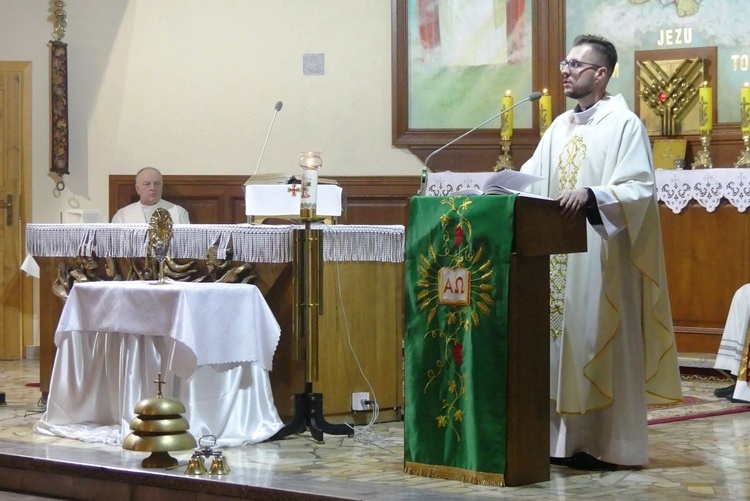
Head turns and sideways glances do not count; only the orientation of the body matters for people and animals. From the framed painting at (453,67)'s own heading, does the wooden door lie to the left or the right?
on its right

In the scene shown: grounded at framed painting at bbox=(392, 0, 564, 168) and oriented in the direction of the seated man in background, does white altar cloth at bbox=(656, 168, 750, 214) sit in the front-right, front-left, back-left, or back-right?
back-left

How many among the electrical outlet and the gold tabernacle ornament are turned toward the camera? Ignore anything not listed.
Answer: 2

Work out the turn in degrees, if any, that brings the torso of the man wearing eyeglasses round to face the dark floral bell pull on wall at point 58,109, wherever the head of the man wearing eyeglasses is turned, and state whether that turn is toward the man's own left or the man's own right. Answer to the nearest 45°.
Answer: approximately 90° to the man's own right

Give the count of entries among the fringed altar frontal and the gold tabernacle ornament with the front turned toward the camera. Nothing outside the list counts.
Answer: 2

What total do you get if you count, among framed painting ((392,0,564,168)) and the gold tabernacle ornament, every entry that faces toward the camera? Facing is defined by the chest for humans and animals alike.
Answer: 2

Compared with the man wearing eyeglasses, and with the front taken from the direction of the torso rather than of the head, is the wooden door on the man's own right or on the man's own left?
on the man's own right

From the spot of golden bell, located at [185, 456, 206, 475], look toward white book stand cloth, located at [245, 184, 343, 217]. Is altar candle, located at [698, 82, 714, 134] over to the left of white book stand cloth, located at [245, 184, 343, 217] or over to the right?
right

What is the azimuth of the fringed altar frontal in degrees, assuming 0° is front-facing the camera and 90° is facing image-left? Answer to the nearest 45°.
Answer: approximately 0°

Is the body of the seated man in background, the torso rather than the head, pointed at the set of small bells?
yes

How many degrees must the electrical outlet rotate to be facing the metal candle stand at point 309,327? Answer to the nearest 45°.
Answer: approximately 45° to its right

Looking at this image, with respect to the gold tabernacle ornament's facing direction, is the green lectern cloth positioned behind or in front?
in front
